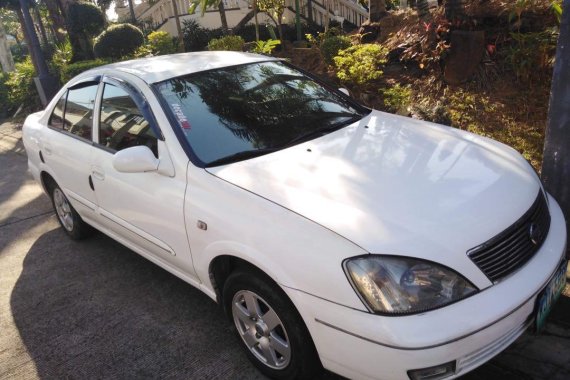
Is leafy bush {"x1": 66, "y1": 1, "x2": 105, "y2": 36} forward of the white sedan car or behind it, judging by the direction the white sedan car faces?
behind

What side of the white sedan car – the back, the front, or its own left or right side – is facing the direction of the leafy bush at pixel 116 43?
back

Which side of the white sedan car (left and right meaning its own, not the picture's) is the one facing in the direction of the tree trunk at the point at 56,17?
back

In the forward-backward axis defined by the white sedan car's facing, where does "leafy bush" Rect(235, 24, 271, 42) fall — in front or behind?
behind

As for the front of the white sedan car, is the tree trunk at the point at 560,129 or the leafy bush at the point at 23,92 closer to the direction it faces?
the tree trunk

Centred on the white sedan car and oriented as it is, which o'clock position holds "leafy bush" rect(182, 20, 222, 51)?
The leafy bush is roughly at 7 o'clock from the white sedan car.

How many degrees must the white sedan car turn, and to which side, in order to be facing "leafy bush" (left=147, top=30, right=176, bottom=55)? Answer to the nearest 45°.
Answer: approximately 135° to its left

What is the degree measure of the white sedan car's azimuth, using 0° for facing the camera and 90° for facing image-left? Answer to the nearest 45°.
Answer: approximately 315°

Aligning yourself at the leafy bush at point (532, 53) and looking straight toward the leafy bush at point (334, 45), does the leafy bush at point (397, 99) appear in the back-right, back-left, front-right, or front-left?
front-left

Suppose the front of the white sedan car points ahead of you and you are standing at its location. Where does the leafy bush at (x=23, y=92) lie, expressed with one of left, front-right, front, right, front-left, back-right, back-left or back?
back

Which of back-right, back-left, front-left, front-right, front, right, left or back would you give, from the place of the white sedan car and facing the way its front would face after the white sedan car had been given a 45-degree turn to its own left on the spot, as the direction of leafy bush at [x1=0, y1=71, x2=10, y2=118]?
back-left

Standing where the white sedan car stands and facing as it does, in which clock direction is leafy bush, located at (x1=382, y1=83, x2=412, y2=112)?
The leafy bush is roughly at 8 o'clock from the white sedan car.

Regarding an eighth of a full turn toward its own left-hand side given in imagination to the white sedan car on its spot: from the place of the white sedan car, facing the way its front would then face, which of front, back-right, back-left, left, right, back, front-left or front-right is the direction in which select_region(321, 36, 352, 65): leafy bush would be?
left

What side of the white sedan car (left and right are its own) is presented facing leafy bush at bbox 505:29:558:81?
left
